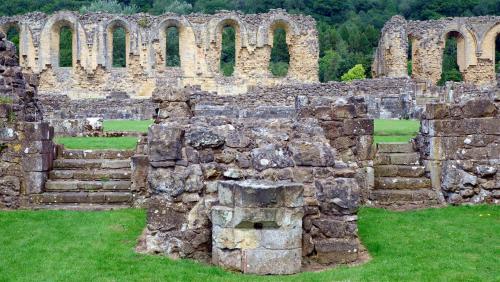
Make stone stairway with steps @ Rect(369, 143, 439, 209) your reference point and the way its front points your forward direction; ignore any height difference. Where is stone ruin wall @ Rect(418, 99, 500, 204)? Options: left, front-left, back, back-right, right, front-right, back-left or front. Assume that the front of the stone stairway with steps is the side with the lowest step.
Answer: left

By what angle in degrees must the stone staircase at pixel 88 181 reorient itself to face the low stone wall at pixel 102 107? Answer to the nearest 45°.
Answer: approximately 180°

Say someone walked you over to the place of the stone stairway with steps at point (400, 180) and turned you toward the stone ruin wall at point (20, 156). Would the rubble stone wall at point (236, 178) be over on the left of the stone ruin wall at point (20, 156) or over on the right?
left

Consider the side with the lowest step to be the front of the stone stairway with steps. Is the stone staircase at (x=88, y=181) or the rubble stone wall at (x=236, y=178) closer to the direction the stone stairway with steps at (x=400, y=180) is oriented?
the rubble stone wall

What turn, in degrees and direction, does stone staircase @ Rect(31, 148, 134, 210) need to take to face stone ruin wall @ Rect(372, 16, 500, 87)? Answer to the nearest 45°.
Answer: approximately 135° to its left

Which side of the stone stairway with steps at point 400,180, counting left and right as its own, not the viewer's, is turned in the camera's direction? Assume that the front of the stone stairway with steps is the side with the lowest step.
front

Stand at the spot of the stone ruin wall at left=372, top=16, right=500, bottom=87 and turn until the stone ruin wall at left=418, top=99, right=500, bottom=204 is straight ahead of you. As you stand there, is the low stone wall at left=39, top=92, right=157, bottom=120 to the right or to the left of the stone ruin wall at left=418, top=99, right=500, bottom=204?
right

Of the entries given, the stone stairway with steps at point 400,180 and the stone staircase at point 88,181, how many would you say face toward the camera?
2

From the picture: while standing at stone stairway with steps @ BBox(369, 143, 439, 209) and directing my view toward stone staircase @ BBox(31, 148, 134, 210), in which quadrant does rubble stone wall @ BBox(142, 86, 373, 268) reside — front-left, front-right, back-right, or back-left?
front-left

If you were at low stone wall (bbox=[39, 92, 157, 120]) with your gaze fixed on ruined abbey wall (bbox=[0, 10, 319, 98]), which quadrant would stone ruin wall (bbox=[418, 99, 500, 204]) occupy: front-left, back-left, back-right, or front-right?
back-right

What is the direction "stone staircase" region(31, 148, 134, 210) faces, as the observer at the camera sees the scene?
facing the viewer

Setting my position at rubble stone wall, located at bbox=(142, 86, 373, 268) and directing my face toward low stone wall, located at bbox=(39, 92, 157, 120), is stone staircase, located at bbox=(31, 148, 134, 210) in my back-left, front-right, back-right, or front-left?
front-left

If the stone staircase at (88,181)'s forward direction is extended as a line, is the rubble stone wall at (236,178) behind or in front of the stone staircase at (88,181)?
in front
